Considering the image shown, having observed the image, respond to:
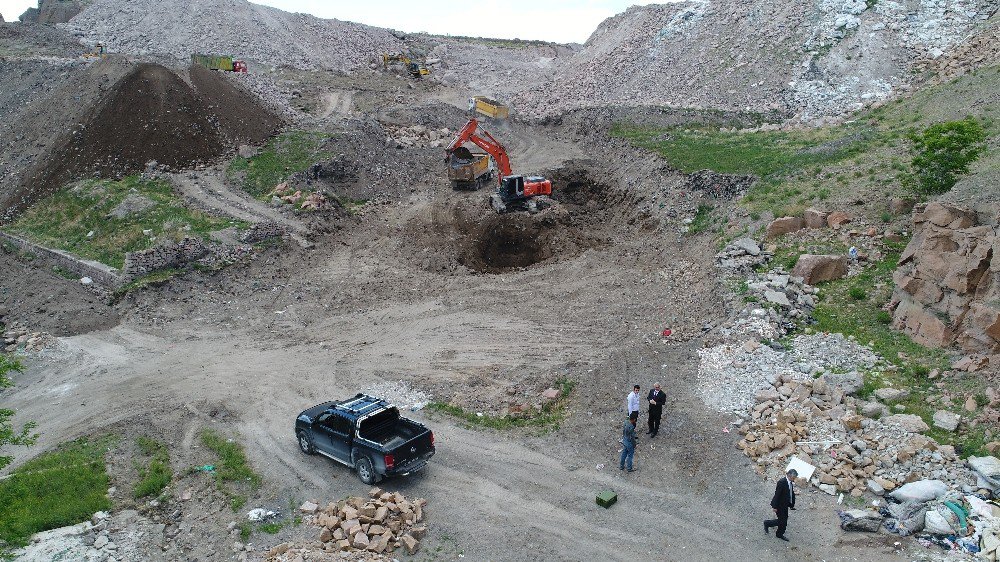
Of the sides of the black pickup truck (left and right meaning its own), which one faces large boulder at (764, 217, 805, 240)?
right

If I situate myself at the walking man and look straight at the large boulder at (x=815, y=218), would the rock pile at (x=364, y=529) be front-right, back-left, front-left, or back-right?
back-left

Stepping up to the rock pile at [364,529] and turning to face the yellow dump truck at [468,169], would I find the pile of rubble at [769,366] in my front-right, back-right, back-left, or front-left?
front-right

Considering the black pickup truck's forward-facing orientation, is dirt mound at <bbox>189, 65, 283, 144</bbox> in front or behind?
in front

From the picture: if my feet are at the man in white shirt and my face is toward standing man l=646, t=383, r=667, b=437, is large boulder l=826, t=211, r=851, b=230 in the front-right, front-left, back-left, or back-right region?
front-left

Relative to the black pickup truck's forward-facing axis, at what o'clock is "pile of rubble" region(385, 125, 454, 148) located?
The pile of rubble is roughly at 2 o'clock from the black pickup truck.

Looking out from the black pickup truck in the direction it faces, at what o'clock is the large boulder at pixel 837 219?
The large boulder is roughly at 4 o'clock from the black pickup truck.

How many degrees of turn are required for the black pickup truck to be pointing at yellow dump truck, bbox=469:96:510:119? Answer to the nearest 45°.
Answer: approximately 45° to its right

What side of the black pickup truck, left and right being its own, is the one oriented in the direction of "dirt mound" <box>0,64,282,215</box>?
front

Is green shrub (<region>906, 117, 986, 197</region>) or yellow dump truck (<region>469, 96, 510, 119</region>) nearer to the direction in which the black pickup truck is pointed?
the yellow dump truck

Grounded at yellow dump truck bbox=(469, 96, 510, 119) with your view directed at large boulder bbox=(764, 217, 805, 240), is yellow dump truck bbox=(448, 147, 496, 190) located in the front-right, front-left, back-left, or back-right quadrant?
front-right

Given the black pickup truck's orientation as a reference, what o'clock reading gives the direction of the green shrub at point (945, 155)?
The green shrub is roughly at 4 o'clock from the black pickup truck.

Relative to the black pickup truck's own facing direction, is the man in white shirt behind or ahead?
behind

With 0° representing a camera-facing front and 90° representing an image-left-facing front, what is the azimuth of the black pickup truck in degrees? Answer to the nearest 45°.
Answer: approximately 135°

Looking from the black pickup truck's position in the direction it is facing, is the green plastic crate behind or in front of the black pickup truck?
behind

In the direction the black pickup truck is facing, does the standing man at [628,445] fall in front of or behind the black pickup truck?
behind
